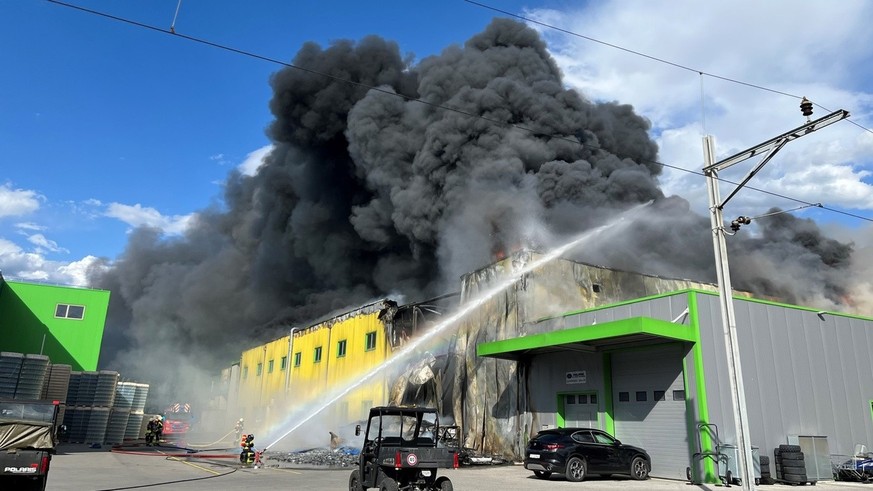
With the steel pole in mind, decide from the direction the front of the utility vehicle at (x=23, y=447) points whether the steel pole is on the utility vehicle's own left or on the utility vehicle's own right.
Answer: on the utility vehicle's own right

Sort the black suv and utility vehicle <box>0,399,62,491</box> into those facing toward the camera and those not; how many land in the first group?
0

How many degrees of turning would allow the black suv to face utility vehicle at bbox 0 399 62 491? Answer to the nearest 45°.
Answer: approximately 180°

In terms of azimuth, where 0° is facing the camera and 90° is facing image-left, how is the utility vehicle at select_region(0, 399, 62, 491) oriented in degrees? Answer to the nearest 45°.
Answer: approximately 180°

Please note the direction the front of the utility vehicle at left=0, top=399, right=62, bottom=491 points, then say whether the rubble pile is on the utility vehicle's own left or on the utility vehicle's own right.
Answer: on the utility vehicle's own right

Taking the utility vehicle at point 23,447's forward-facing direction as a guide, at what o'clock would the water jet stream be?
The water jet stream is roughly at 2 o'clock from the utility vehicle.

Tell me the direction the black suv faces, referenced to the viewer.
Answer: facing away from the viewer and to the right of the viewer

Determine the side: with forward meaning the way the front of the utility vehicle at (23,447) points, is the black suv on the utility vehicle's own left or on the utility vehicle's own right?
on the utility vehicle's own right

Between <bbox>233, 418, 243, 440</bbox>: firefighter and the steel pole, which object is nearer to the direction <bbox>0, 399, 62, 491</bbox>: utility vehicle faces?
the firefighter

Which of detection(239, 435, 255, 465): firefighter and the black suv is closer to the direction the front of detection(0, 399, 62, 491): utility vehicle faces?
the firefighter

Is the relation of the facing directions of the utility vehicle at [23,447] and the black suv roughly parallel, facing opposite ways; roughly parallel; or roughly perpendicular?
roughly perpendicular
